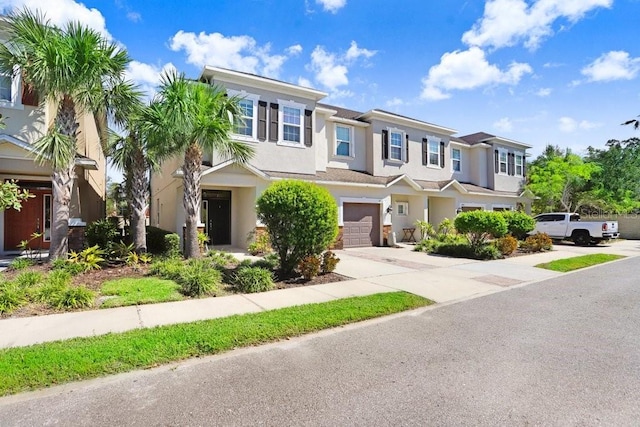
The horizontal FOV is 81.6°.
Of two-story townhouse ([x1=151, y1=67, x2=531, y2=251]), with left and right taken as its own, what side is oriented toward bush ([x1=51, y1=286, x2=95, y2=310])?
right

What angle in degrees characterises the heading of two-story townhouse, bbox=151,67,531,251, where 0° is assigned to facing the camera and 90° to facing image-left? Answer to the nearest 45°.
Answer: approximately 315°

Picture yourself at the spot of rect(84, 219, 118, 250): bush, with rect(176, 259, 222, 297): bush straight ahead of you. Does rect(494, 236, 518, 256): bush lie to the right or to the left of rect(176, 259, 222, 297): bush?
left

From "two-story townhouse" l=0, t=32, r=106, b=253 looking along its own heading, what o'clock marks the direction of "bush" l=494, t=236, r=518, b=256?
The bush is roughly at 10 o'clock from the two-story townhouse.

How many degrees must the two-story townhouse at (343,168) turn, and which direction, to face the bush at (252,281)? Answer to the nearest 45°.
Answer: approximately 45° to its right

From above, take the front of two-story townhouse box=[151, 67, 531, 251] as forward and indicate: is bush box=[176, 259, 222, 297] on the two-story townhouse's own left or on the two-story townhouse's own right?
on the two-story townhouse's own right

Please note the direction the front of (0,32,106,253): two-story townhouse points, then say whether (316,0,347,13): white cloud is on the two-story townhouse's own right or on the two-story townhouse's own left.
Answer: on the two-story townhouse's own left
